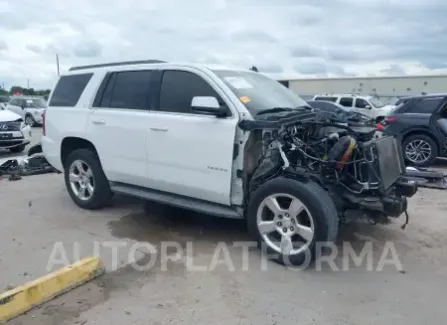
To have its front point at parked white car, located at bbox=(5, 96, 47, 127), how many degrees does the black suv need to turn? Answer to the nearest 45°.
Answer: approximately 180°

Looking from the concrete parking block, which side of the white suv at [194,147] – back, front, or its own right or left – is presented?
right

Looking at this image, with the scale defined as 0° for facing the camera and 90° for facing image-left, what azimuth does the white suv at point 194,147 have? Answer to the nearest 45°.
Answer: approximately 315°

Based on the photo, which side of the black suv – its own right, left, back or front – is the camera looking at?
right

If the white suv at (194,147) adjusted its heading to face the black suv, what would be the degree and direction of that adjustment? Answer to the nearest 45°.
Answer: approximately 90° to its left

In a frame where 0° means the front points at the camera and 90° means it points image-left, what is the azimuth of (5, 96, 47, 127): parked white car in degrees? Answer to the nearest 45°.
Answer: approximately 315°

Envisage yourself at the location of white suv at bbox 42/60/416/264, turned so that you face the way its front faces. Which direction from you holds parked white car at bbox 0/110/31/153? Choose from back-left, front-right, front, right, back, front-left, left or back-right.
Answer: back
